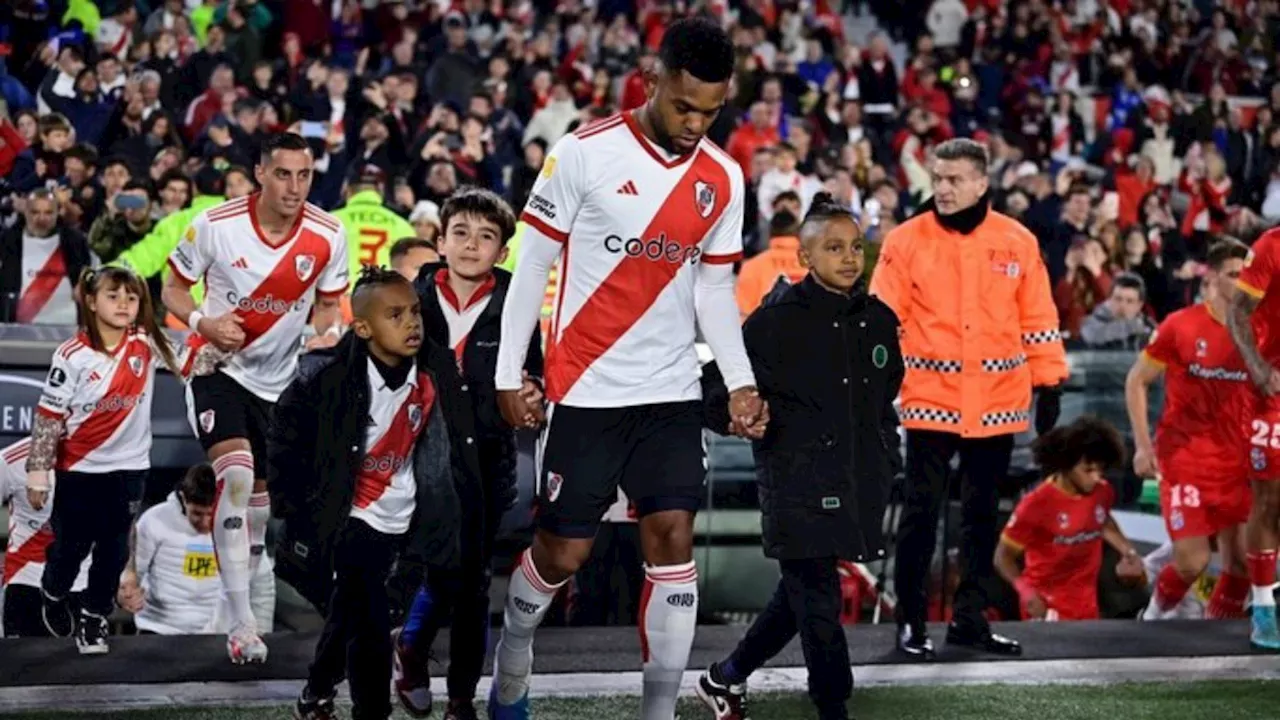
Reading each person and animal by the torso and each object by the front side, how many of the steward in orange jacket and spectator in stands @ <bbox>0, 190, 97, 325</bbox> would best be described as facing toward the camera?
2

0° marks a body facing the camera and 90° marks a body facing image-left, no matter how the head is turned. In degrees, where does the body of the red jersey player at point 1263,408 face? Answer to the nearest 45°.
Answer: approximately 315°

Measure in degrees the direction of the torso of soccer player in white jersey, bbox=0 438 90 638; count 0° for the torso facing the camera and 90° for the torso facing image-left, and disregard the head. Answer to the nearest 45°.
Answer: approximately 315°

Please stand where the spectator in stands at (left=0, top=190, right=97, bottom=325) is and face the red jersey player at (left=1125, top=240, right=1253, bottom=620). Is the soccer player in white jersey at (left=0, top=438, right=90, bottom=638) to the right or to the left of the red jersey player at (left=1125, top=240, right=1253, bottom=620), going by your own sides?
right

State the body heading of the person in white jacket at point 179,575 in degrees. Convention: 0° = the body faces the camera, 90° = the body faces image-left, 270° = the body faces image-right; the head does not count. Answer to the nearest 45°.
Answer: approximately 315°

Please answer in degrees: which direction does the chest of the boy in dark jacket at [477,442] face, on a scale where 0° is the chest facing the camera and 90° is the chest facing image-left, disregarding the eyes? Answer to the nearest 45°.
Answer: approximately 0°

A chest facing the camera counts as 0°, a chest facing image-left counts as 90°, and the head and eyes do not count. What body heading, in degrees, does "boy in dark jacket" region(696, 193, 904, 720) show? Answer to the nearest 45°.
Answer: approximately 315°

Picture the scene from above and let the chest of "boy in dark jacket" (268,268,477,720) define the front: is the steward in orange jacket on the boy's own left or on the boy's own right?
on the boy's own left

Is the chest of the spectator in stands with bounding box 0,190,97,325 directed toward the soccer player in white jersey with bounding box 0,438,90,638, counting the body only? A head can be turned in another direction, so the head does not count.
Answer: yes

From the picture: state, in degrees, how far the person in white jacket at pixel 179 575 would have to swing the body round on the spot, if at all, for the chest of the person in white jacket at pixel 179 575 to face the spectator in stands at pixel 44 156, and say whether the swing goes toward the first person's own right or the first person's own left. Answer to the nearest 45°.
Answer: approximately 135° to the first person's own left
